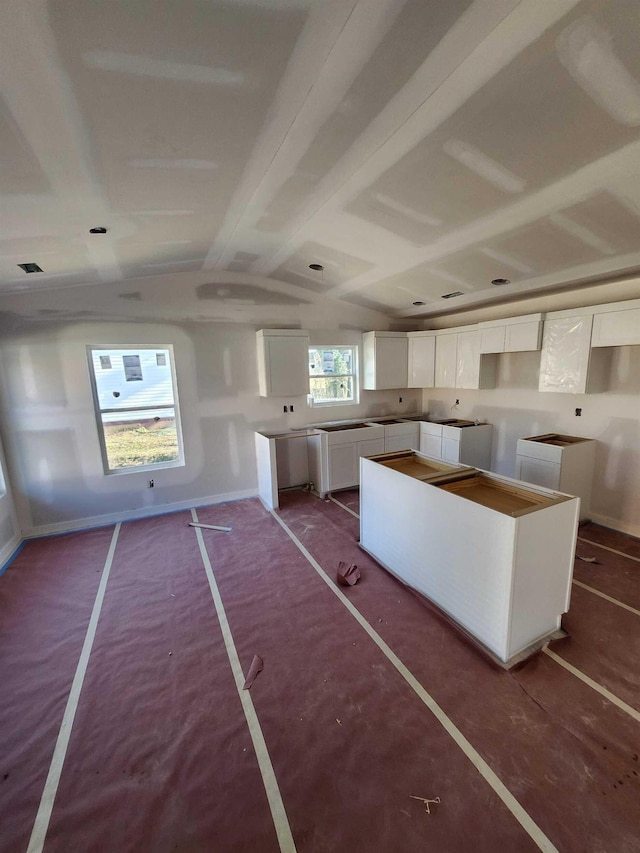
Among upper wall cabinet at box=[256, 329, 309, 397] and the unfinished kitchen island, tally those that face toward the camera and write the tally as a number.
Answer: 1

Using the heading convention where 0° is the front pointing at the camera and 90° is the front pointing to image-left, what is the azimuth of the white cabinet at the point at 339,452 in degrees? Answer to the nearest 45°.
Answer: approximately 315°

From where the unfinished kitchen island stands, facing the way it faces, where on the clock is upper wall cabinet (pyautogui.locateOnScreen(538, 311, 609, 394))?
The upper wall cabinet is roughly at 11 o'clock from the unfinished kitchen island.

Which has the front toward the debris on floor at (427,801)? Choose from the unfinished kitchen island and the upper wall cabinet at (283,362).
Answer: the upper wall cabinet

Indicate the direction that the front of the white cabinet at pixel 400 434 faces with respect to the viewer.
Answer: facing the viewer and to the right of the viewer

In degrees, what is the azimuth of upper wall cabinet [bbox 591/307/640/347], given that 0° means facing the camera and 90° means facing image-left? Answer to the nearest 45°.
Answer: approximately 45°

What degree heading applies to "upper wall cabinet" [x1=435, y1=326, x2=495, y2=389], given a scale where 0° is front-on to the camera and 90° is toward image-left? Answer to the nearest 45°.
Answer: approximately 45°

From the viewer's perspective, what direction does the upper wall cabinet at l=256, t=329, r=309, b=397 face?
toward the camera

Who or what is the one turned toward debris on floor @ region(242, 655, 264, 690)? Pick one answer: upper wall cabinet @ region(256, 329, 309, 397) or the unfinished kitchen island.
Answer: the upper wall cabinet

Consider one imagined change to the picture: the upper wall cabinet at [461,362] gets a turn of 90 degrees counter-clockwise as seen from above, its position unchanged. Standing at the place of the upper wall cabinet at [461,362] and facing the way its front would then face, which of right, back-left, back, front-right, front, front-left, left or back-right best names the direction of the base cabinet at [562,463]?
front

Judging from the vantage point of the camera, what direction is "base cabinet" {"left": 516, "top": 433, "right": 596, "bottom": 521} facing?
facing the viewer and to the left of the viewer

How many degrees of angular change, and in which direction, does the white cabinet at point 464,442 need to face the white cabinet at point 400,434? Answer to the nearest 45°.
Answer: approximately 45° to its right

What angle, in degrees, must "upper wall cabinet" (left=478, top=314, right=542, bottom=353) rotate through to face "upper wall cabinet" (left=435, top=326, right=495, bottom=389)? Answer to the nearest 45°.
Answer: approximately 90° to its right

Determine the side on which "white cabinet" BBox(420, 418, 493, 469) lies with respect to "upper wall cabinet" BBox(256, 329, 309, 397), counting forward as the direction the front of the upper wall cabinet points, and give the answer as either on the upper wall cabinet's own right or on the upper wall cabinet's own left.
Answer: on the upper wall cabinet's own left
